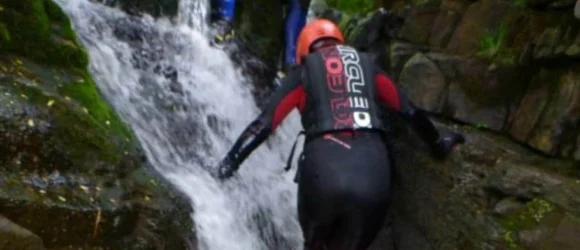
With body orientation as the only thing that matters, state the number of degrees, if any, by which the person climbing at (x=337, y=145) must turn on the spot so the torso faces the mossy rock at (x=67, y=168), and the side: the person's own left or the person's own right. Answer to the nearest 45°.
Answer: approximately 90° to the person's own left

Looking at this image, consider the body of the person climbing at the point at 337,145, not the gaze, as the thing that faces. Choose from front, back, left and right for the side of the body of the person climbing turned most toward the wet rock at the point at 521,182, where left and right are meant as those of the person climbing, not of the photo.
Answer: right

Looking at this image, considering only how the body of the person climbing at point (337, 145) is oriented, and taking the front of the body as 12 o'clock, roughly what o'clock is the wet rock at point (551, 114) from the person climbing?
The wet rock is roughly at 2 o'clock from the person climbing.

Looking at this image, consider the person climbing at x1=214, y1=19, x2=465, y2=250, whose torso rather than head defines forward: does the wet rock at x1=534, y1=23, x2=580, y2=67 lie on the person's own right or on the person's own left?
on the person's own right

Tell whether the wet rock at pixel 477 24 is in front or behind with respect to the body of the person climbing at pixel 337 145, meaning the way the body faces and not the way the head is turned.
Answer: in front

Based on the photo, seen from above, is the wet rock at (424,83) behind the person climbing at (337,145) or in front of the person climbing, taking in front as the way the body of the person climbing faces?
in front

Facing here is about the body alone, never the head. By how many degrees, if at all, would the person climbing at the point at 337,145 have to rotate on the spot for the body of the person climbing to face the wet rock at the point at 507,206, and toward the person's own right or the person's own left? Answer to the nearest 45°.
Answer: approximately 90° to the person's own right

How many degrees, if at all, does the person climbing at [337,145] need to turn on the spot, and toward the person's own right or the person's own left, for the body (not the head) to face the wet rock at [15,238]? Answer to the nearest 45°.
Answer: approximately 135° to the person's own left

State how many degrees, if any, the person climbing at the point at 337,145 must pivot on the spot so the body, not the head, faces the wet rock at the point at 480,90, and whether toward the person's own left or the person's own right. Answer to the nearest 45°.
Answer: approximately 45° to the person's own right

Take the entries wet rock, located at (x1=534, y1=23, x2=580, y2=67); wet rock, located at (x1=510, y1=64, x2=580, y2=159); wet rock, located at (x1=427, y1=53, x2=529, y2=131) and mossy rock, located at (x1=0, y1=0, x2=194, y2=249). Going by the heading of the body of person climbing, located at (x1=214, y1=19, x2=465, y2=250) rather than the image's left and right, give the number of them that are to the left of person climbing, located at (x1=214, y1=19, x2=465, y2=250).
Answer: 1

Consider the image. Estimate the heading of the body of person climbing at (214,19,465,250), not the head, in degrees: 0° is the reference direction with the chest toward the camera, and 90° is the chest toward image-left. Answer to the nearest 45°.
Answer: approximately 180°

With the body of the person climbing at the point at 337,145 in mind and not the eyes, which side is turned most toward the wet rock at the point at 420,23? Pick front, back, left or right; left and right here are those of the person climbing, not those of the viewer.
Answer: front

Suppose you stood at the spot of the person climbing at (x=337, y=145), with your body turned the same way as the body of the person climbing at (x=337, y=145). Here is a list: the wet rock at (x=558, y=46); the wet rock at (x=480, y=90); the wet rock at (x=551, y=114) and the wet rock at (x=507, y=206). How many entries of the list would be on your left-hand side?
0

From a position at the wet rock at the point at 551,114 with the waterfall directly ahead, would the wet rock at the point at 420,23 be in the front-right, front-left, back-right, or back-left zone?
front-right

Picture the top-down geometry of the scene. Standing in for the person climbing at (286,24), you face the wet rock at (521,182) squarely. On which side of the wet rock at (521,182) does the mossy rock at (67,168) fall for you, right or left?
right

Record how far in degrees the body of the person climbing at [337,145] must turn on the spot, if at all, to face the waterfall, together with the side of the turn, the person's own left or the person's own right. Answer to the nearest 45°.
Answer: approximately 45° to the person's own left

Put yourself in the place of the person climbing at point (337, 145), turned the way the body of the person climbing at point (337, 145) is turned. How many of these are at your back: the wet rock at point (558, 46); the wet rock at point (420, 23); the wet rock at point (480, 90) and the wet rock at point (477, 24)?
0

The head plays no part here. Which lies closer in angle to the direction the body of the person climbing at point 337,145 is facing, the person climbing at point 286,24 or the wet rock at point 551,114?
the person climbing
